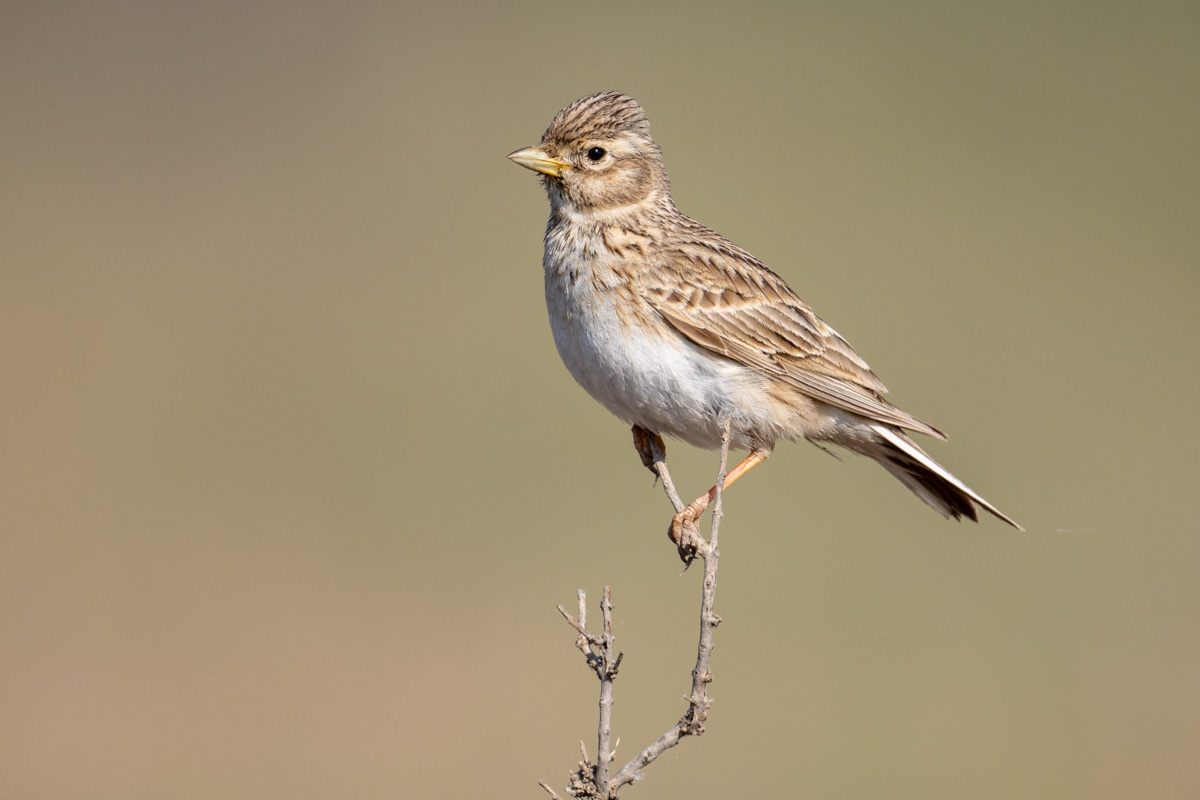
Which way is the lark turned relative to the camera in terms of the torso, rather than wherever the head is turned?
to the viewer's left
